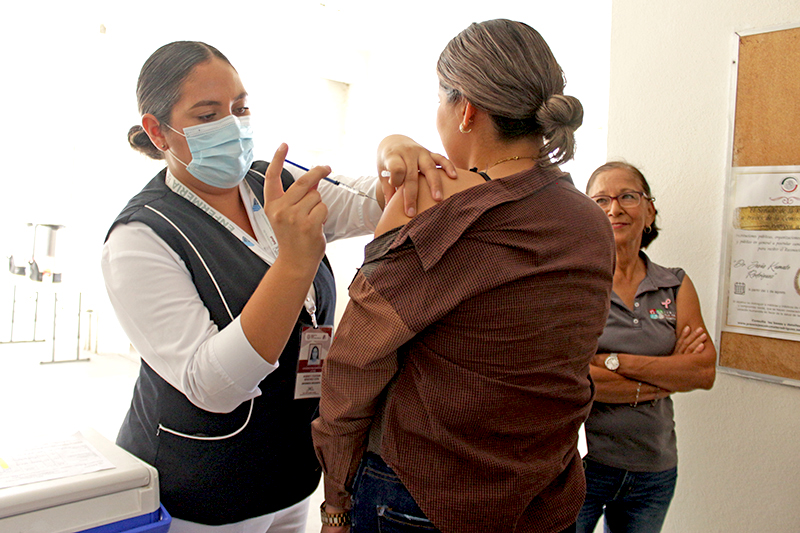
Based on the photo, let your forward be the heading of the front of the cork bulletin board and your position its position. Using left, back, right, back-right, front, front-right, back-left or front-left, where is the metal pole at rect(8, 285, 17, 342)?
front-right

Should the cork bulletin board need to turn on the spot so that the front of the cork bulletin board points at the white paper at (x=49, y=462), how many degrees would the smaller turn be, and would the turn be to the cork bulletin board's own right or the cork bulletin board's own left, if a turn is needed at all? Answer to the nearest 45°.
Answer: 0° — it already faces it

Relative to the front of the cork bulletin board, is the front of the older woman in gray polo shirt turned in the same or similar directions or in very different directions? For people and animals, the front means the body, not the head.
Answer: same or similar directions

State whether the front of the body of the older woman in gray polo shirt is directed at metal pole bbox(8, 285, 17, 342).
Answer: no

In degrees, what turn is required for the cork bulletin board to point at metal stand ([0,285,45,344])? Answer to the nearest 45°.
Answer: approximately 45° to its right

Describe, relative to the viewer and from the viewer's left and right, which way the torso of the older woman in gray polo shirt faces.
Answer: facing the viewer and to the left of the viewer

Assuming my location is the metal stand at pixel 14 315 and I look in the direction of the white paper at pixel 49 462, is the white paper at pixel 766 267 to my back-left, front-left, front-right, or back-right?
front-left

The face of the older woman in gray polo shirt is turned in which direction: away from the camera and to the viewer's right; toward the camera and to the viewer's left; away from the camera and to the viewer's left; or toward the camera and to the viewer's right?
toward the camera and to the viewer's left

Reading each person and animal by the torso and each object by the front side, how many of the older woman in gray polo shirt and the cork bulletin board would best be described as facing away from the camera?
0

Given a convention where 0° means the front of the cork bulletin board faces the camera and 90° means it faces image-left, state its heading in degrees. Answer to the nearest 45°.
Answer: approximately 45°

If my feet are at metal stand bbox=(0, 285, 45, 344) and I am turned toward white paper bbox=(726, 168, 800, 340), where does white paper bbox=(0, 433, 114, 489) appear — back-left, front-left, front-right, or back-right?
front-right
